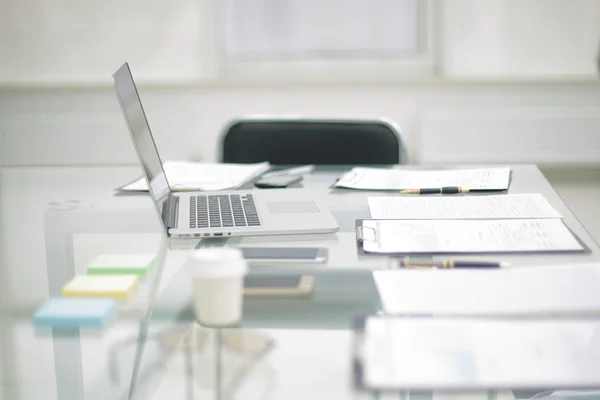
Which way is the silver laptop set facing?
to the viewer's right

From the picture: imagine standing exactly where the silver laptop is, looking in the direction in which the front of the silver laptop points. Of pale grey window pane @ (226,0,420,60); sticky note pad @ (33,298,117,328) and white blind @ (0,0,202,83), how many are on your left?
2

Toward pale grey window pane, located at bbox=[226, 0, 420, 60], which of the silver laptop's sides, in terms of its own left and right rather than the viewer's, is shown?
left

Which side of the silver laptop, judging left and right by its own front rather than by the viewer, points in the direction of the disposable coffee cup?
right

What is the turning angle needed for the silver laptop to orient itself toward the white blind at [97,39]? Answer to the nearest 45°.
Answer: approximately 90° to its left

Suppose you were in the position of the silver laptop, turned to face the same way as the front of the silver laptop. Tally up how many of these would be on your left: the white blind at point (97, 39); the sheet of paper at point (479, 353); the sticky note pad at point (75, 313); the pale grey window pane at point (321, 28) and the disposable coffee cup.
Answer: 2

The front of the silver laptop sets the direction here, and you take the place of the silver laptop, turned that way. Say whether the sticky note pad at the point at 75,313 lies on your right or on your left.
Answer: on your right
